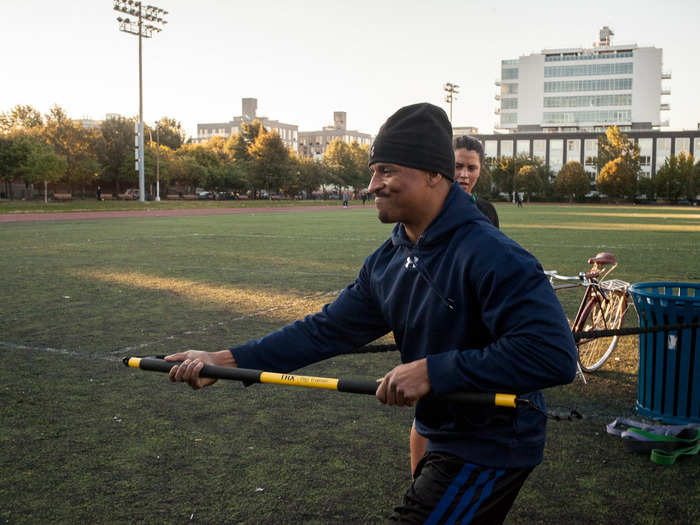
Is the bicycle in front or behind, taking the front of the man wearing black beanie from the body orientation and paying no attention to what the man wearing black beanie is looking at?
behind

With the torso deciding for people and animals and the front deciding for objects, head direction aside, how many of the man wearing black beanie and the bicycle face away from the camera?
0

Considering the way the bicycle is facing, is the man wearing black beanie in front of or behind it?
in front

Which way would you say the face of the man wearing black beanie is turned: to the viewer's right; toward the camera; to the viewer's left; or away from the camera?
to the viewer's left

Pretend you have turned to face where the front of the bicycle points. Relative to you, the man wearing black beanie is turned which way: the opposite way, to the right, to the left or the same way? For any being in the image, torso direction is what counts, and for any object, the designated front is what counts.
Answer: the same way

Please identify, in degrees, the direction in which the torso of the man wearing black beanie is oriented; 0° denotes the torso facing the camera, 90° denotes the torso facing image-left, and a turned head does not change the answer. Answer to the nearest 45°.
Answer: approximately 45°

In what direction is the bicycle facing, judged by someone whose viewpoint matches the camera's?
facing the viewer and to the left of the viewer
